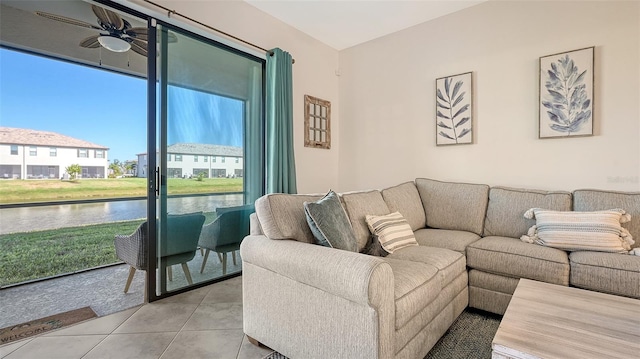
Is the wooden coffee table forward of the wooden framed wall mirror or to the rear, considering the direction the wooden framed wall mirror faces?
forward

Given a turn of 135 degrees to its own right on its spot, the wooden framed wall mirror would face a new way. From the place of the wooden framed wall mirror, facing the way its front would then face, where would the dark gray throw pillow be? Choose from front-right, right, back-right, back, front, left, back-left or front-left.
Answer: left

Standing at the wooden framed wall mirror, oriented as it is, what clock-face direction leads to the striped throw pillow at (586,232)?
The striped throw pillow is roughly at 12 o'clock from the wooden framed wall mirror.

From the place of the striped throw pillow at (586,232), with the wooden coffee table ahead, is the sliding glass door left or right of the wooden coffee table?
right

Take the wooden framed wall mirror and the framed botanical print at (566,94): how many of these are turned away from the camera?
0

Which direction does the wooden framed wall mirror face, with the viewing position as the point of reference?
facing the viewer and to the right of the viewer

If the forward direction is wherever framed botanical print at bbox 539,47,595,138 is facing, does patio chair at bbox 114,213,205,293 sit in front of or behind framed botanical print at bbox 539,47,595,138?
in front

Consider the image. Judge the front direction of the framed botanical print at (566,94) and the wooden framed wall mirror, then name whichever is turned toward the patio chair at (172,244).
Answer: the framed botanical print

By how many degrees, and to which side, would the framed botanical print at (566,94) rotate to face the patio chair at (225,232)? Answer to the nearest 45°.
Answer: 0° — it already faces it

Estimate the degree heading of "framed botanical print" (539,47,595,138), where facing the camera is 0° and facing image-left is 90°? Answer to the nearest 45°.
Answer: approximately 45°

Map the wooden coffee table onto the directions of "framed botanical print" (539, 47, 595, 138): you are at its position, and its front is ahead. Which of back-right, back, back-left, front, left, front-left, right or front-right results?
front-left

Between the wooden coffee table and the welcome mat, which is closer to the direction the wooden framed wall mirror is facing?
the wooden coffee table
